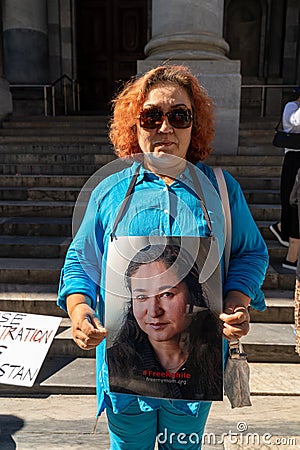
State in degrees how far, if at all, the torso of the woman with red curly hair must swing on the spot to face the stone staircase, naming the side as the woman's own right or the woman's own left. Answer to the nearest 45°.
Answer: approximately 180°

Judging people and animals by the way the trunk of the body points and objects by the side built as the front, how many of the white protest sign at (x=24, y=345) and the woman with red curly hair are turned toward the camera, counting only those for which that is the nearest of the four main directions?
2

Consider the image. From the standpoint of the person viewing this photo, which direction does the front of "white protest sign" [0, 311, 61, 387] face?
facing the viewer

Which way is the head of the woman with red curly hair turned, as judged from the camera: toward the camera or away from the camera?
toward the camera

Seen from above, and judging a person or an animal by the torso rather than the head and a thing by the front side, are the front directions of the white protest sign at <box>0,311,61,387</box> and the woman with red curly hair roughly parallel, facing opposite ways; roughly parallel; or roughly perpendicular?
roughly parallel

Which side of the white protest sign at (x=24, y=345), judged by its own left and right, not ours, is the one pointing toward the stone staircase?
back

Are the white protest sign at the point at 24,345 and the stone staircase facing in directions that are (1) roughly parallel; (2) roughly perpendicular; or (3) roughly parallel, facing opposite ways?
roughly parallel

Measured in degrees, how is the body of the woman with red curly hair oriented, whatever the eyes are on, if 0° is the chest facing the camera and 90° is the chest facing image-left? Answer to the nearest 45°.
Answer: approximately 0°

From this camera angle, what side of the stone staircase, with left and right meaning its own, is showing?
front
